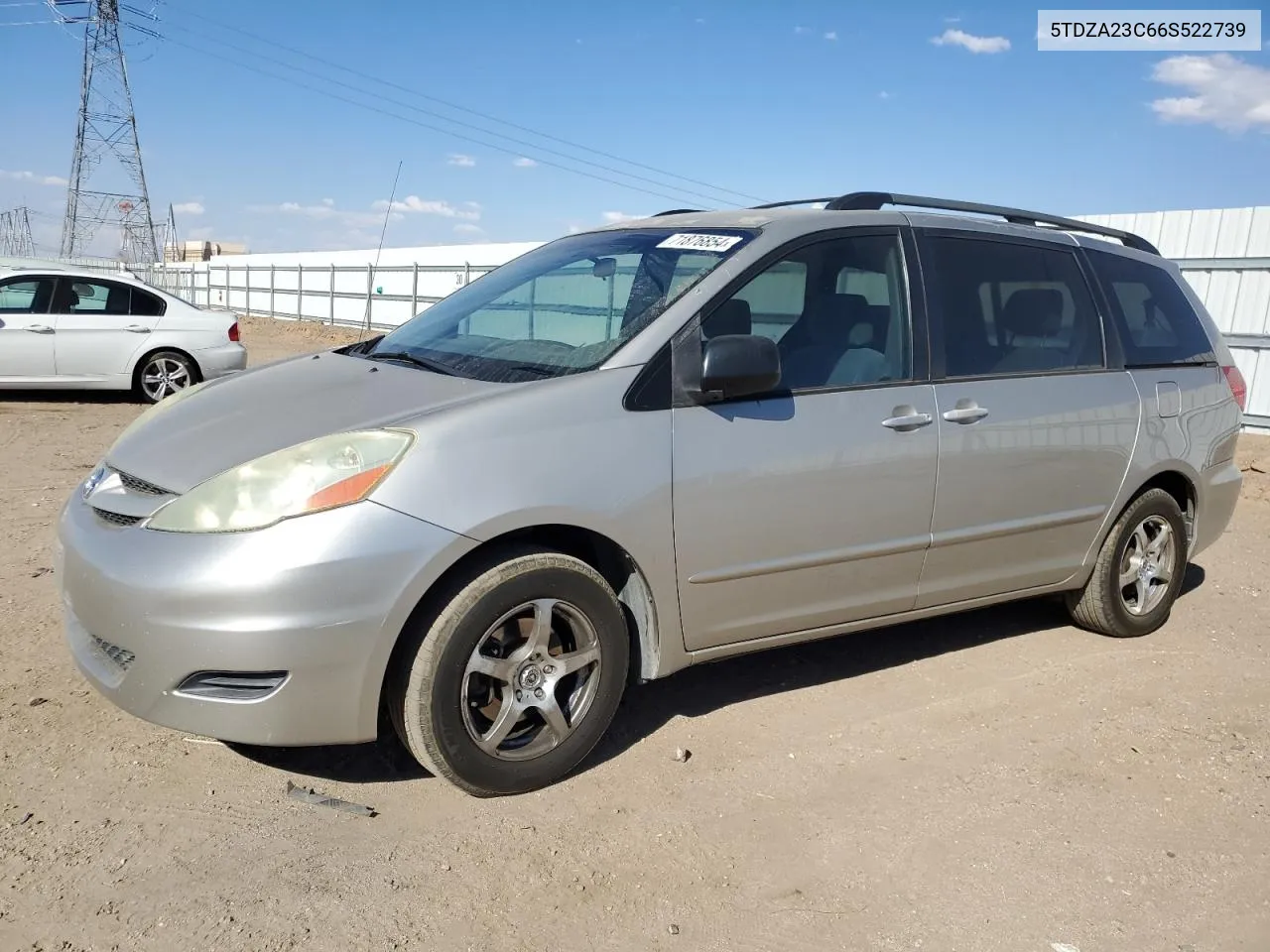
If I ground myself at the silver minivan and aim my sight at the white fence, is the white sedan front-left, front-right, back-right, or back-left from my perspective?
front-left

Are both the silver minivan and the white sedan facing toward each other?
no

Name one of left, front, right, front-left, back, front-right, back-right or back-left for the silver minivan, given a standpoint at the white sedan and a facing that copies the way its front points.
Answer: left

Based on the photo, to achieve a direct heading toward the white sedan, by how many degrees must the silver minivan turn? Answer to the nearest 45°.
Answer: approximately 90° to its right

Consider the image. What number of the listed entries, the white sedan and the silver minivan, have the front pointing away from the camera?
0

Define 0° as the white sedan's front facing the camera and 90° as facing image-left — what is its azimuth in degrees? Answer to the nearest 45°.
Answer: approximately 90°

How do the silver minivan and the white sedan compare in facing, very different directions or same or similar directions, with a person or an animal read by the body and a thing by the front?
same or similar directions
